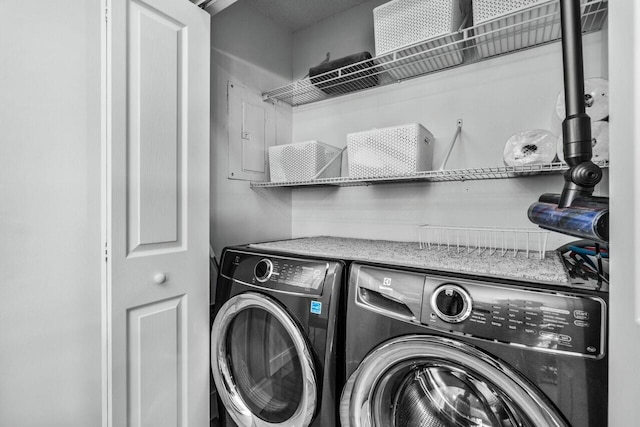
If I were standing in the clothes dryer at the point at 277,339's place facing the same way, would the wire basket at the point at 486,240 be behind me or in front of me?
behind

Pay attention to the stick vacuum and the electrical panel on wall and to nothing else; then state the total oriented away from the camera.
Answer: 0

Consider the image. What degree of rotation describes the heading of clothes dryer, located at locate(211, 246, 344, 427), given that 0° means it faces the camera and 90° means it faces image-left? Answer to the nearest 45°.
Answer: approximately 45°

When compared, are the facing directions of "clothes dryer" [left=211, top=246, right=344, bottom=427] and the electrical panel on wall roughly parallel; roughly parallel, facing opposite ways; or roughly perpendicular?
roughly perpendicular

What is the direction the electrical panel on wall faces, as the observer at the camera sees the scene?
facing the viewer and to the right of the viewer

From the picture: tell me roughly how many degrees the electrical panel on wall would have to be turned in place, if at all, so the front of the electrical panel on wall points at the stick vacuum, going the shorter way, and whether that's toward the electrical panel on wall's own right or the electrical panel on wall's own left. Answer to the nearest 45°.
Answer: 0° — it already faces it

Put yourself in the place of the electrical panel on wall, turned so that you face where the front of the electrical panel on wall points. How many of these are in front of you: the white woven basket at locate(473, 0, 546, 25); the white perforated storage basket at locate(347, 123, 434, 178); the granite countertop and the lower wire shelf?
4

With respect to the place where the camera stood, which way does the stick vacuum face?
facing the viewer and to the left of the viewer

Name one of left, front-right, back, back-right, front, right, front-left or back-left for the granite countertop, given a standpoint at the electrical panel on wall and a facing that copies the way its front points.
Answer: front

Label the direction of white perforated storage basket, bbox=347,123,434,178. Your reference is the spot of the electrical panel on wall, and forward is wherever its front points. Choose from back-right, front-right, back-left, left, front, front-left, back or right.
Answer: front

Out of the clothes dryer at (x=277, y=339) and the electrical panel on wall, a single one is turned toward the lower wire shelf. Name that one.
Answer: the electrical panel on wall

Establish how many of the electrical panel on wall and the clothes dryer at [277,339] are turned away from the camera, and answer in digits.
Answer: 0

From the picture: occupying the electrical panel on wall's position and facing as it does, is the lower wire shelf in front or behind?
in front
